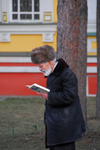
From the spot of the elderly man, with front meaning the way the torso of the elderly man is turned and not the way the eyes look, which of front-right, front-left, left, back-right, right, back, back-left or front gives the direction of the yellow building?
right

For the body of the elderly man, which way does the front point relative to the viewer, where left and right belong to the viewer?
facing to the left of the viewer

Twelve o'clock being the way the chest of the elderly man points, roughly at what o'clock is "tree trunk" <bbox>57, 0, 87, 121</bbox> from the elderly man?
The tree trunk is roughly at 3 o'clock from the elderly man.
